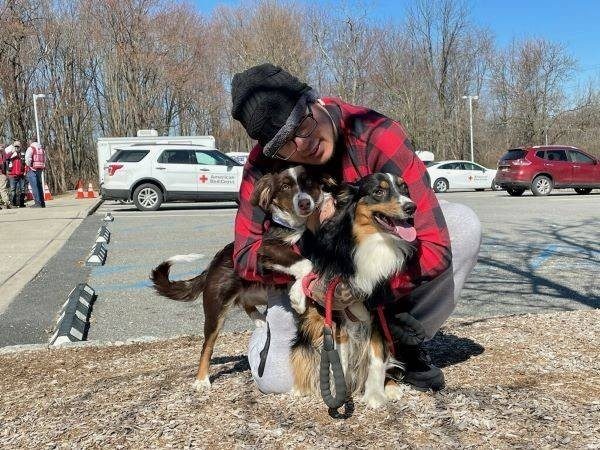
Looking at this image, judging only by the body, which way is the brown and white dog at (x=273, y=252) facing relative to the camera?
to the viewer's right

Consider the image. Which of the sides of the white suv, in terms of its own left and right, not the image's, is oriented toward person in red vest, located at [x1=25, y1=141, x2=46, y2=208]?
back

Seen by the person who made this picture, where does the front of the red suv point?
facing away from the viewer and to the right of the viewer

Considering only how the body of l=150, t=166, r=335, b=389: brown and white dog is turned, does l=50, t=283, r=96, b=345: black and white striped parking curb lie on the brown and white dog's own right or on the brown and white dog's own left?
on the brown and white dog's own left

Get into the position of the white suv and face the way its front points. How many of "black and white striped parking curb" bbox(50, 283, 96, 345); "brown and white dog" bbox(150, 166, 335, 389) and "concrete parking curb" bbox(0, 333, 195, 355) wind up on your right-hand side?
3

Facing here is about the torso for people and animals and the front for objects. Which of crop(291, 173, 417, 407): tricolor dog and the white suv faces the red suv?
the white suv

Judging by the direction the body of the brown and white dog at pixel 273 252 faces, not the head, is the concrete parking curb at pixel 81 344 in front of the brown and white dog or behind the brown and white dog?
behind

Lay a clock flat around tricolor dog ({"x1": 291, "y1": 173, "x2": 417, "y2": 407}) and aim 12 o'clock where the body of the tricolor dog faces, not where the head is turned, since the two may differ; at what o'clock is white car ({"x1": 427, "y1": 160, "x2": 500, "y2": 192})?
The white car is roughly at 8 o'clock from the tricolor dog.

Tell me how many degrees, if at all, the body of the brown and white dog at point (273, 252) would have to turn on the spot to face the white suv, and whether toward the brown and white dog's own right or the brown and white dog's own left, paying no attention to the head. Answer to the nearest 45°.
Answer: approximately 90° to the brown and white dog's own left
